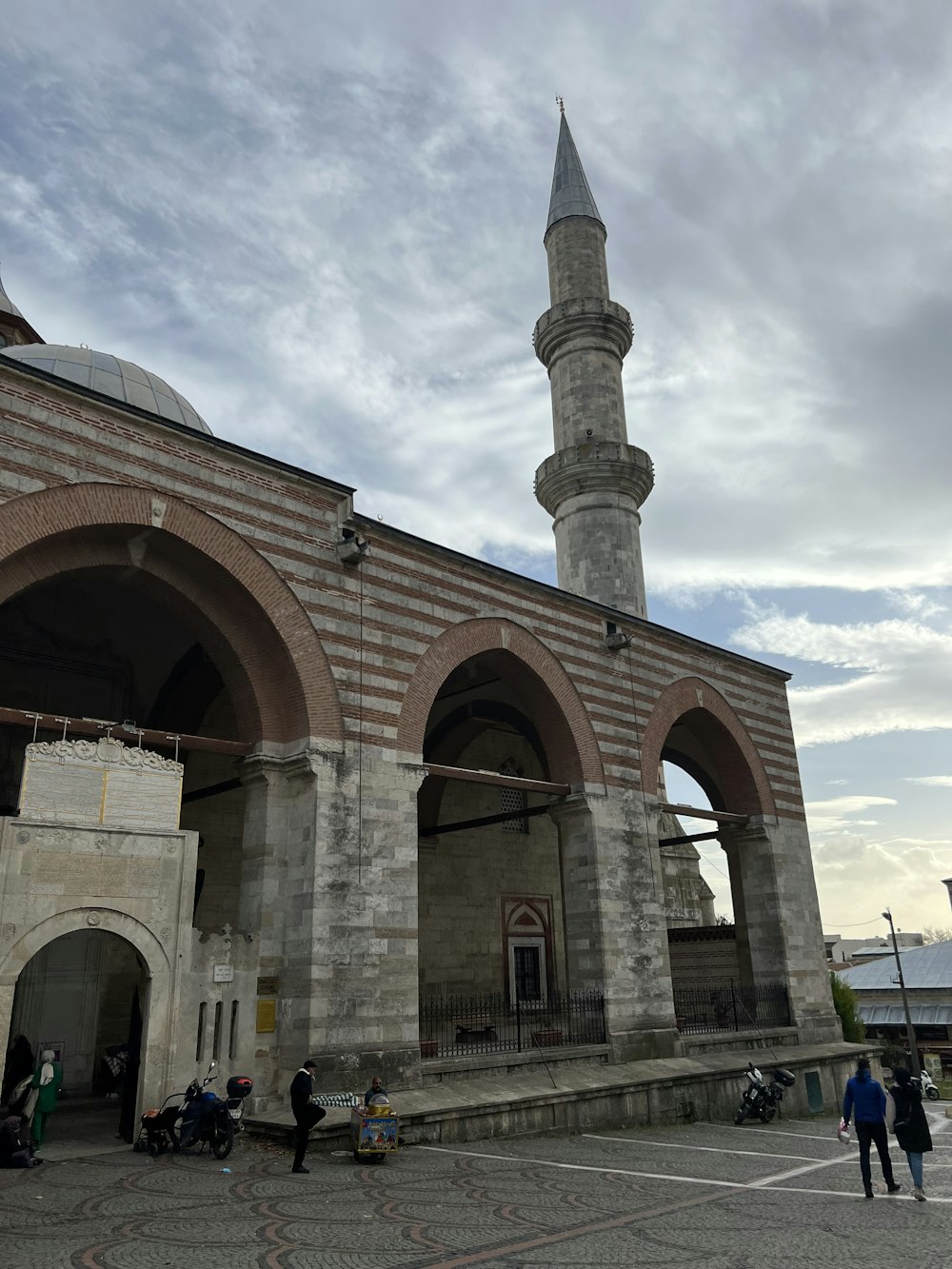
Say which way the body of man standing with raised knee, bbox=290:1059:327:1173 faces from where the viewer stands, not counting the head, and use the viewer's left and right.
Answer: facing to the right of the viewer

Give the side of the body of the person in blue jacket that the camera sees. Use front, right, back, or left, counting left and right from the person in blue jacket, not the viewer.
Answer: back

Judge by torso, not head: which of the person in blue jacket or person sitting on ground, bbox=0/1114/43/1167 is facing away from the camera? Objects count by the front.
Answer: the person in blue jacket

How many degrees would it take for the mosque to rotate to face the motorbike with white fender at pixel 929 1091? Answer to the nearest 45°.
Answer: approximately 90° to its left

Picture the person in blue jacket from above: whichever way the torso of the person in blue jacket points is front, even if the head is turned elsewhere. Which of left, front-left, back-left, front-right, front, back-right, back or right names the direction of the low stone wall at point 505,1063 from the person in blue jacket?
front-left

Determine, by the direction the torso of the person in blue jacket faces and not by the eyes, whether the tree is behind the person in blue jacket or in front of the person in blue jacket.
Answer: in front

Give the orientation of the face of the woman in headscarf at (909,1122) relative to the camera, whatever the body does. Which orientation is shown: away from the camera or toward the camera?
away from the camera

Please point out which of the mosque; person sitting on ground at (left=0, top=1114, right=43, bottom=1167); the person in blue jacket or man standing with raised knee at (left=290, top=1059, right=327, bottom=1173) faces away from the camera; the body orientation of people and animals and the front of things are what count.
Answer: the person in blue jacket

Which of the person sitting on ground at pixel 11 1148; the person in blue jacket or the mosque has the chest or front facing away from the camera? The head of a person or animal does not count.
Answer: the person in blue jacket
